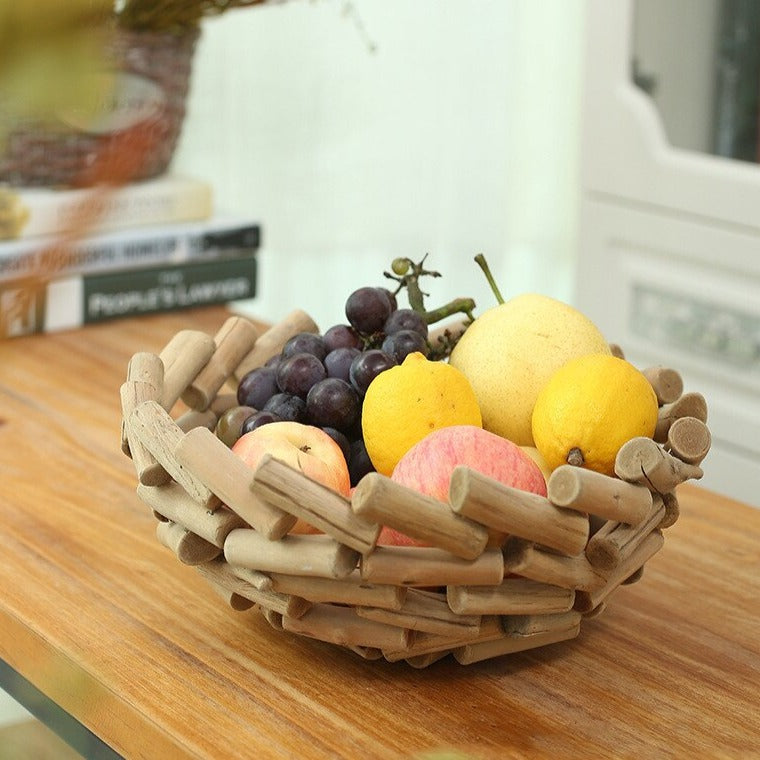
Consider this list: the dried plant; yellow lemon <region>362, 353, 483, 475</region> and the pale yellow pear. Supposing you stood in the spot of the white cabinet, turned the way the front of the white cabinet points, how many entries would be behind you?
0

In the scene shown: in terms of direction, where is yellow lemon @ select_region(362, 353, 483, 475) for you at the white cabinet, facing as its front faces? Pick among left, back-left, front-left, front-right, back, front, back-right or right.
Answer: front-left

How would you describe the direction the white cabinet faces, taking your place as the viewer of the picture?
facing the viewer and to the left of the viewer

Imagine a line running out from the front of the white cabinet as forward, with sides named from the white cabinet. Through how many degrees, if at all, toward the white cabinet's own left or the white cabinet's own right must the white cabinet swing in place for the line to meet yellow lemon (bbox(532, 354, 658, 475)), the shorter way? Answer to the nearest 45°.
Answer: approximately 45° to the white cabinet's own left

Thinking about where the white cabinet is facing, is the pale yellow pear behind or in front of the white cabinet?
in front

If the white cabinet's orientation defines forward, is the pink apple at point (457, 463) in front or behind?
in front

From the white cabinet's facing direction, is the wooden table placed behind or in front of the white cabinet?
in front
